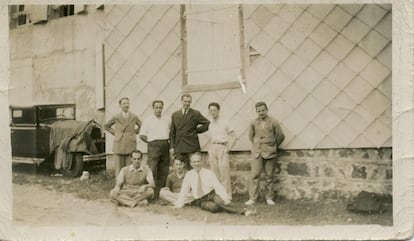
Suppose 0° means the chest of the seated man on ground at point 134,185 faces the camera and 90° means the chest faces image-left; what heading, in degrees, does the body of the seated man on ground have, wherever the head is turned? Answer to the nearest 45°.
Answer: approximately 0°
